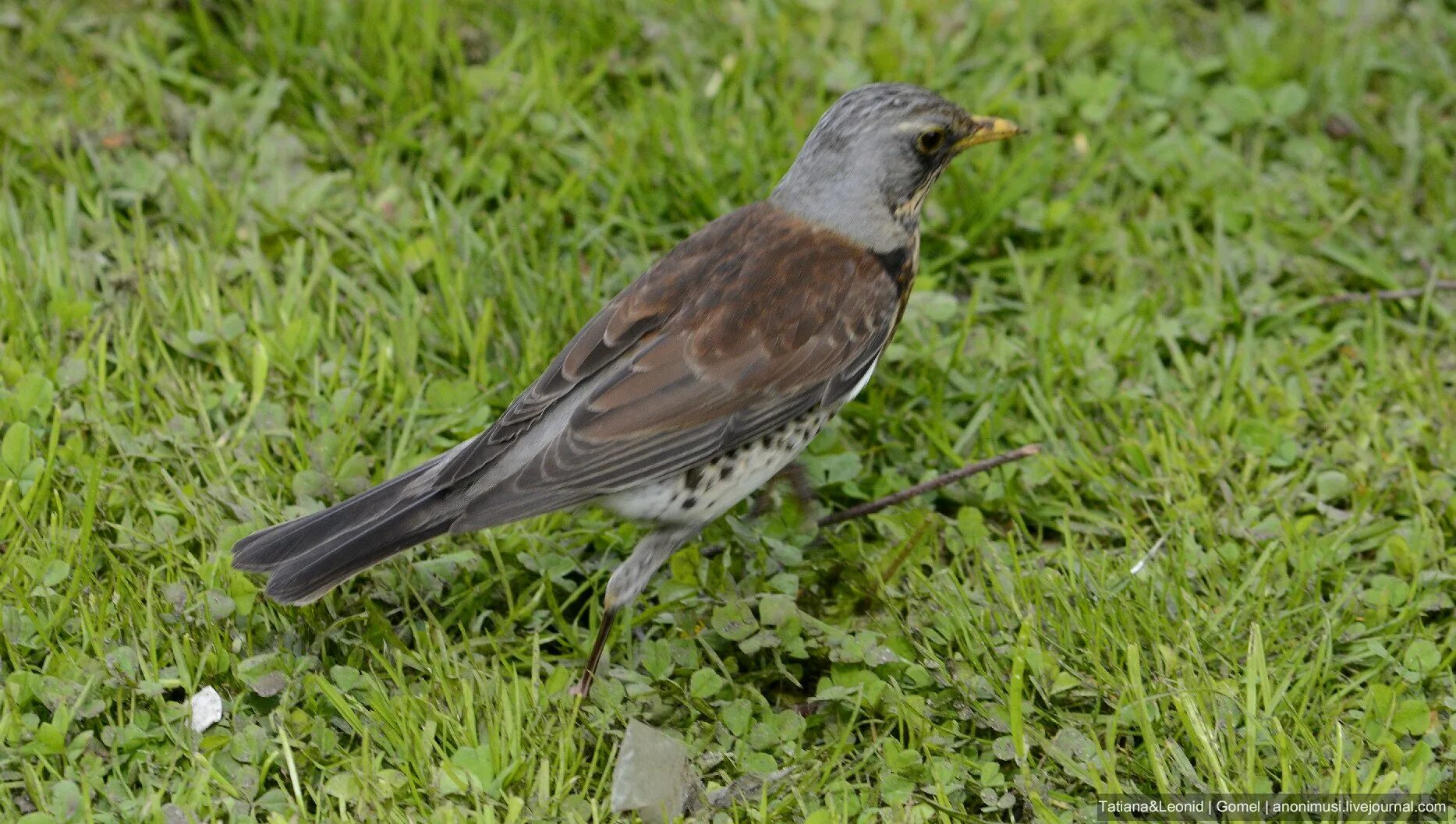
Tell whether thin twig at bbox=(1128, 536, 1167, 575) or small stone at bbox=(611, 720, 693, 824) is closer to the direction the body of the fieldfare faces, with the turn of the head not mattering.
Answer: the thin twig

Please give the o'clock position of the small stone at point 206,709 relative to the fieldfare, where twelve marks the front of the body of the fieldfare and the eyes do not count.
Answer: The small stone is roughly at 7 o'clock from the fieldfare.

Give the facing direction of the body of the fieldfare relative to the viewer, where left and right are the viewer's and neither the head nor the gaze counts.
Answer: facing away from the viewer and to the right of the viewer

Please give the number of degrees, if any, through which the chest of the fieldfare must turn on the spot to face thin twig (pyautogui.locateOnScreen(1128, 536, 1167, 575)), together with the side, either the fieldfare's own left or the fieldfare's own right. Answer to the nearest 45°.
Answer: approximately 45° to the fieldfare's own right

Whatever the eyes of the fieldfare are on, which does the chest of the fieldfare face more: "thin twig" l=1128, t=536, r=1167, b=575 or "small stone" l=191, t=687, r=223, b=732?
the thin twig
